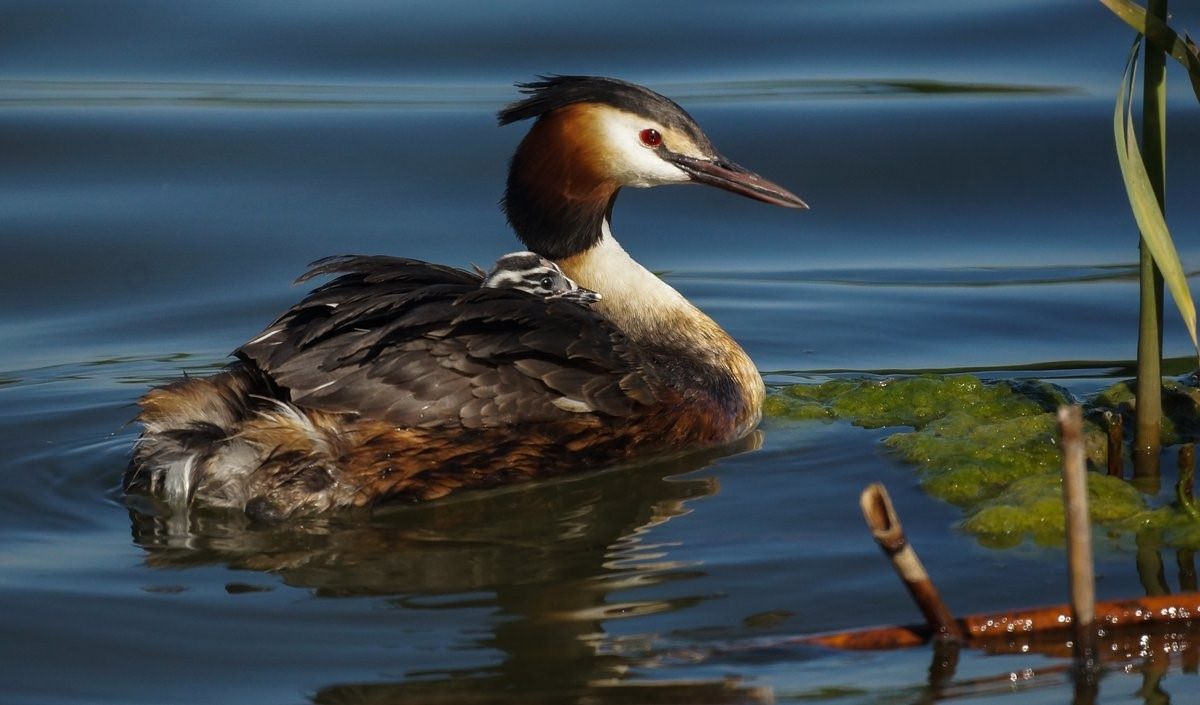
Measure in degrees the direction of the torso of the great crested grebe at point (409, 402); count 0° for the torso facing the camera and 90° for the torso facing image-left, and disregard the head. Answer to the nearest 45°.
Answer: approximately 270°

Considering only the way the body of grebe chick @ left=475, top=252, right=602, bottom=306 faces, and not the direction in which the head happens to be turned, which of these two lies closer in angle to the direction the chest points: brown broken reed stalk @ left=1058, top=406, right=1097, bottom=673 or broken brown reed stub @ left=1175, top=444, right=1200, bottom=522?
the broken brown reed stub

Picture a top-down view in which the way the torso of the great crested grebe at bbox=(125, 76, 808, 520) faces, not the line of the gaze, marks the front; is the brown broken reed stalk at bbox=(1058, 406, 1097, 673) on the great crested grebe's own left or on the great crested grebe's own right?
on the great crested grebe's own right

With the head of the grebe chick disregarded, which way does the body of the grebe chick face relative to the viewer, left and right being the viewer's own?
facing to the right of the viewer

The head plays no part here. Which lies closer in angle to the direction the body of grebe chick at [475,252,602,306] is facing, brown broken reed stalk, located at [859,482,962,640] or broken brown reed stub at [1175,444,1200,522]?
the broken brown reed stub

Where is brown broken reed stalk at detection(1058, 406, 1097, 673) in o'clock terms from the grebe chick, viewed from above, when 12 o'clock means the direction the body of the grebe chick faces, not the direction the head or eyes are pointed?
The brown broken reed stalk is roughly at 2 o'clock from the grebe chick.

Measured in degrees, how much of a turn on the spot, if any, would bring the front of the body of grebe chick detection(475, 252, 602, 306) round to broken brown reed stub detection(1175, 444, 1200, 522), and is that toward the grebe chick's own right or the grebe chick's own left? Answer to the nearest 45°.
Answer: approximately 45° to the grebe chick's own right

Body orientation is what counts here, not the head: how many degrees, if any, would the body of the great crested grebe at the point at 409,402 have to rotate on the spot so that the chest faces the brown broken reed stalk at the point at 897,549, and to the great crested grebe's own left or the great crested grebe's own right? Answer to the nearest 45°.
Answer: approximately 45° to the great crested grebe's own right

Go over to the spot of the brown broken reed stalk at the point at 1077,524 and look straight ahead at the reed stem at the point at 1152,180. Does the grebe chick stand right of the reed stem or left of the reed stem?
left

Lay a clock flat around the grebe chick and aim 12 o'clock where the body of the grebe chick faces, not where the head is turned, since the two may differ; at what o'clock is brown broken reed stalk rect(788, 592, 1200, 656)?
The brown broken reed stalk is roughly at 2 o'clock from the grebe chick.
